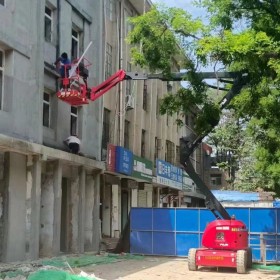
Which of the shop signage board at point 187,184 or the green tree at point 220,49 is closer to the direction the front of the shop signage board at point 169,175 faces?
the green tree

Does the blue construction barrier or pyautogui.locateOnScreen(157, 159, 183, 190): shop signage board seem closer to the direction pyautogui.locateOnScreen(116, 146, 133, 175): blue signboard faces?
the blue construction barrier

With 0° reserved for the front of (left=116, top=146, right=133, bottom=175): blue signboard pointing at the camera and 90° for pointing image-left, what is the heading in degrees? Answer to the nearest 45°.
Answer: approximately 315°

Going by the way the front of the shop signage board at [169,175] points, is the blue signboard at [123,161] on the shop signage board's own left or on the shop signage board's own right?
on the shop signage board's own right

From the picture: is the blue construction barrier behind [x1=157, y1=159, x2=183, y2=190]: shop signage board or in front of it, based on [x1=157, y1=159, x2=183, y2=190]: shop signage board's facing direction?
in front

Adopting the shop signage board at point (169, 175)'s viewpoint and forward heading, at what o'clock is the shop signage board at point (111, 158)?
the shop signage board at point (111, 158) is roughly at 2 o'clock from the shop signage board at point (169, 175).

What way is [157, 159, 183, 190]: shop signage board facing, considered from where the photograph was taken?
facing the viewer and to the right of the viewer

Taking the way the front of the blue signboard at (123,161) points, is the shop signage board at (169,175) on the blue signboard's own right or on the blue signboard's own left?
on the blue signboard's own left
